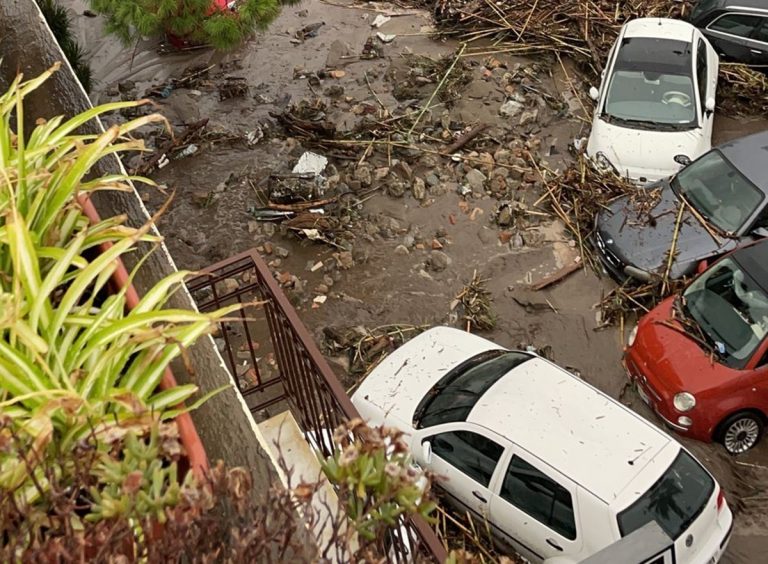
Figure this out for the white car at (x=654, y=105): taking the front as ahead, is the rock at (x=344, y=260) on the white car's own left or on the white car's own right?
on the white car's own right

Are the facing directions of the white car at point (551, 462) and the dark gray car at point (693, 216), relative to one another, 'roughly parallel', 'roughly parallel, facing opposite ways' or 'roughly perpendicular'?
roughly perpendicular

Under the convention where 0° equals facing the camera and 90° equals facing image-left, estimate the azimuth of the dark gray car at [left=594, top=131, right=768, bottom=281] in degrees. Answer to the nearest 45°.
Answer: approximately 45°

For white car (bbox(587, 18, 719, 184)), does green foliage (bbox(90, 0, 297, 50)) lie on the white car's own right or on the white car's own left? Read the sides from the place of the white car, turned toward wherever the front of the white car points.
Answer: on the white car's own right

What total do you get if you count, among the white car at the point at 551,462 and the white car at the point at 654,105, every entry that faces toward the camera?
1

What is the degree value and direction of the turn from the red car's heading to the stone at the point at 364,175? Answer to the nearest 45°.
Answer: approximately 90° to its right

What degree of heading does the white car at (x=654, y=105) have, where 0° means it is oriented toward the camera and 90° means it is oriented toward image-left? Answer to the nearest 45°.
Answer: approximately 0°
